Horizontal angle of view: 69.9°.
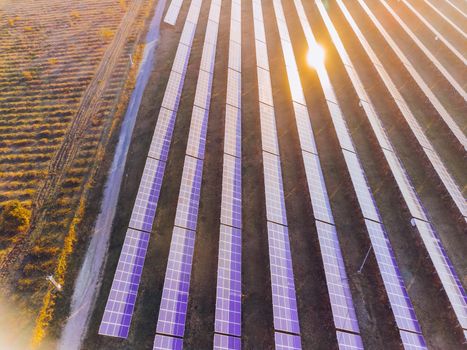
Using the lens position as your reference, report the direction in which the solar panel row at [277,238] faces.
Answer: facing to the right of the viewer

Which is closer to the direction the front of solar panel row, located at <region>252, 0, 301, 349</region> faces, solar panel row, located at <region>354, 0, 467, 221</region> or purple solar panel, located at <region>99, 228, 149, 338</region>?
the solar panel row

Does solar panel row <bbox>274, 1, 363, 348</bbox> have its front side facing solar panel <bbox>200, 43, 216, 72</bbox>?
no

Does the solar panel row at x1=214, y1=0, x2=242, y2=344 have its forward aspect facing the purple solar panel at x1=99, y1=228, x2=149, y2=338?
no

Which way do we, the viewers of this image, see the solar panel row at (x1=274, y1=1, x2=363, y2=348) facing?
facing to the right of the viewer

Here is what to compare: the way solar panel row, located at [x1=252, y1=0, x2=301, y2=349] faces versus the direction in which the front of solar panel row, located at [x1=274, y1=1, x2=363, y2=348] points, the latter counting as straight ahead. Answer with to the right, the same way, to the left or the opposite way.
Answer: the same way

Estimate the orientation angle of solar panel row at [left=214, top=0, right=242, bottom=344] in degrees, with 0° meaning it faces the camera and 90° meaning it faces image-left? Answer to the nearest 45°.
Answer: approximately 270°

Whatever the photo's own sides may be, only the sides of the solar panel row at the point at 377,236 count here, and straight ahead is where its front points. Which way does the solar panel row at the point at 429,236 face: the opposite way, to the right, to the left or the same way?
the same way

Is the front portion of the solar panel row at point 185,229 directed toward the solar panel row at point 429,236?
yes

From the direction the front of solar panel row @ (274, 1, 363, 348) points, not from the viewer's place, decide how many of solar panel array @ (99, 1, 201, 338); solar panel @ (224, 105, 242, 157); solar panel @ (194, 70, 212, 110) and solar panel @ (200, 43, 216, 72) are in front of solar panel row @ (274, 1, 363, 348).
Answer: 0
